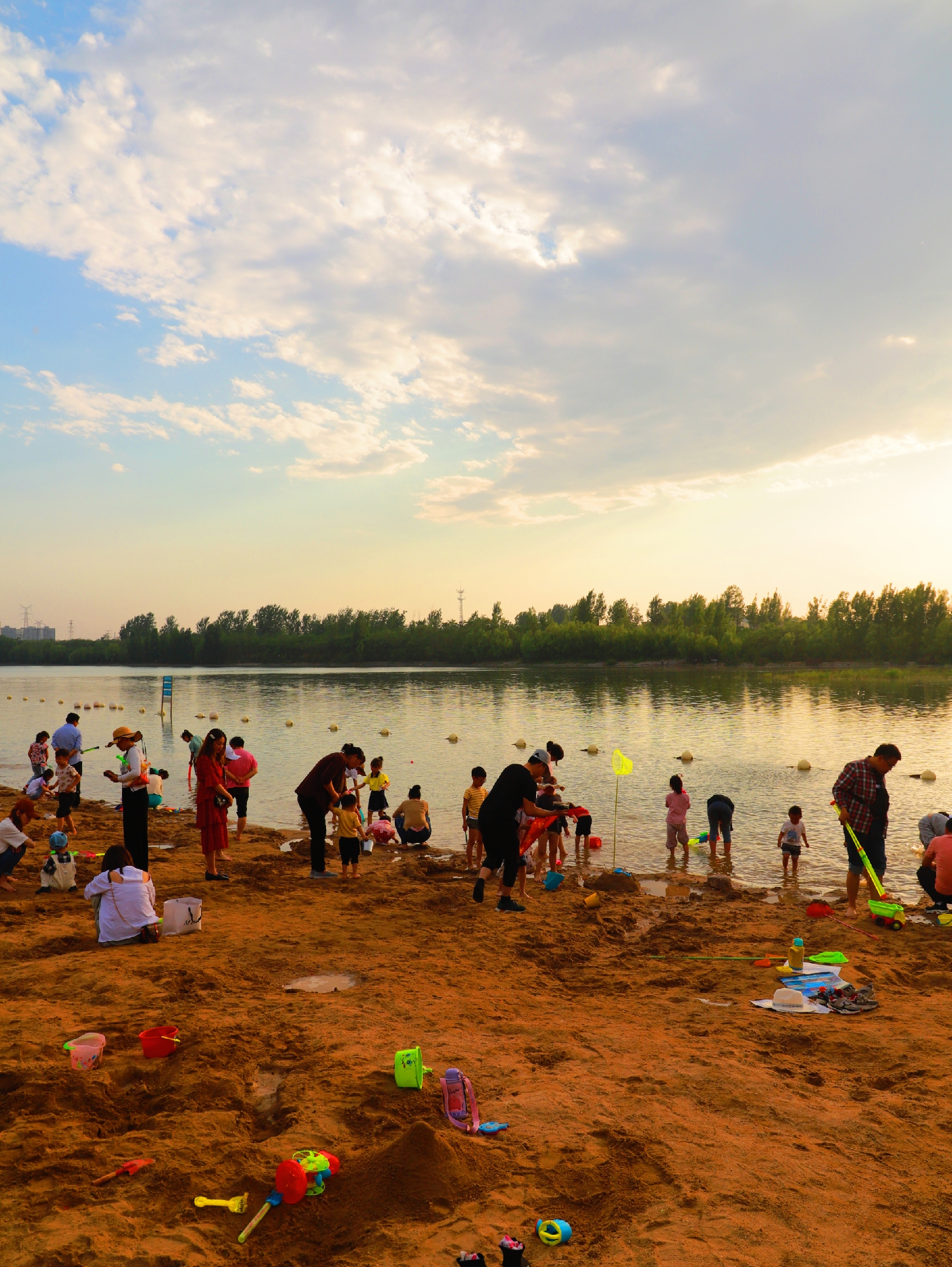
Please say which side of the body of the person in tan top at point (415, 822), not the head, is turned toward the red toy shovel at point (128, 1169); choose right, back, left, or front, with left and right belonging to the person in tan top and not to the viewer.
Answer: back

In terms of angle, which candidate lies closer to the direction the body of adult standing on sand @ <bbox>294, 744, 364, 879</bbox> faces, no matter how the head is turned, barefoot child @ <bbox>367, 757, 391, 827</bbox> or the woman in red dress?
the barefoot child

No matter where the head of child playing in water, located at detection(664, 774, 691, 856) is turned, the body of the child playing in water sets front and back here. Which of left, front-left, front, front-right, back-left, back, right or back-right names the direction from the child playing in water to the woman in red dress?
back-left

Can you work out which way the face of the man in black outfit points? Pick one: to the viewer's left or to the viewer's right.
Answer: to the viewer's right

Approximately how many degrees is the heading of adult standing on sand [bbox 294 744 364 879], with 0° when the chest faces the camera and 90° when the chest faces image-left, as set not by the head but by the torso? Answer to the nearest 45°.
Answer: approximately 270°

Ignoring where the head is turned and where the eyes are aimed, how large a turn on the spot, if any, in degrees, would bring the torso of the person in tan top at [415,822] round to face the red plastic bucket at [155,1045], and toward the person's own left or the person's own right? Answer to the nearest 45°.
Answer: approximately 180°

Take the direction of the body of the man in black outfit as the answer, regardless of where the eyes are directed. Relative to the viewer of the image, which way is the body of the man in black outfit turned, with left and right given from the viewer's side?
facing to the right of the viewer

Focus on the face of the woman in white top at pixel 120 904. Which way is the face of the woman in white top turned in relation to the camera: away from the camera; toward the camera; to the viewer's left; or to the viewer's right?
away from the camera

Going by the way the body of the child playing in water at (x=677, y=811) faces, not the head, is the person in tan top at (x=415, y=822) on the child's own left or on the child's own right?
on the child's own left

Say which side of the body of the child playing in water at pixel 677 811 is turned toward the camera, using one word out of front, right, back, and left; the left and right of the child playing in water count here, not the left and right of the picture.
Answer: back
